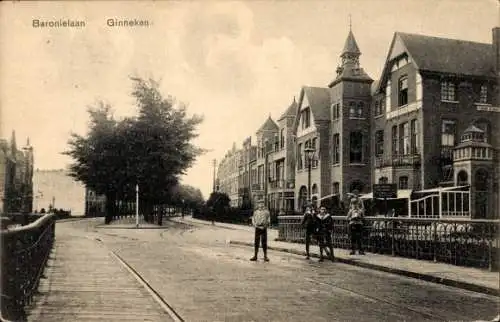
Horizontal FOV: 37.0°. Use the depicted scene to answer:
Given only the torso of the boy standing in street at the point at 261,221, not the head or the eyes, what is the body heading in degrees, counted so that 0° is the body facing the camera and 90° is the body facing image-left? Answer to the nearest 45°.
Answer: approximately 0°

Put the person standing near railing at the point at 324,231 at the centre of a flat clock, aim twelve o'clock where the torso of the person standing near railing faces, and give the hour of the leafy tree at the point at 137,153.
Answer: The leafy tree is roughly at 5 o'clock from the person standing near railing.

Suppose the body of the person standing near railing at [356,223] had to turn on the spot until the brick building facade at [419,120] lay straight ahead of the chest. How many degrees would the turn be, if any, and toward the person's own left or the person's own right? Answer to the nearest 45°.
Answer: approximately 180°

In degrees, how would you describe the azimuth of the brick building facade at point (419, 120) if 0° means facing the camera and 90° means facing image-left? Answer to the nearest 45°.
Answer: approximately 45°

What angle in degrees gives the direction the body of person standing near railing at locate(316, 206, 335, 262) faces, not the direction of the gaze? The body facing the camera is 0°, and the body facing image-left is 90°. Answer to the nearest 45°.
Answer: approximately 0°

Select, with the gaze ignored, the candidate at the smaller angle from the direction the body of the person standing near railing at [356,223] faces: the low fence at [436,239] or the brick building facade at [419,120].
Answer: the low fence

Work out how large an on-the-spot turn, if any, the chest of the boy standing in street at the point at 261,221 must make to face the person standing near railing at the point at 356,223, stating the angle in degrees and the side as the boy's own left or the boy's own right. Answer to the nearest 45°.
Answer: approximately 135° to the boy's own left

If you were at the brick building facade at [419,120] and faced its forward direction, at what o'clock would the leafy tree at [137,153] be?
The leafy tree is roughly at 1 o'clock from the brick building facade.

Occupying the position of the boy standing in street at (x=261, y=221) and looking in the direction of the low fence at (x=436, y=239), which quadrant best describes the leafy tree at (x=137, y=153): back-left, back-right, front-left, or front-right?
back-left

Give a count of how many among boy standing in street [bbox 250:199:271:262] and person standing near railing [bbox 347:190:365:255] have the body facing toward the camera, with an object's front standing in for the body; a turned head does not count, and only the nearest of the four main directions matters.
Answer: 2
